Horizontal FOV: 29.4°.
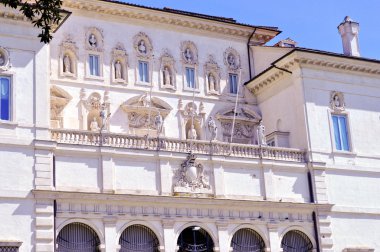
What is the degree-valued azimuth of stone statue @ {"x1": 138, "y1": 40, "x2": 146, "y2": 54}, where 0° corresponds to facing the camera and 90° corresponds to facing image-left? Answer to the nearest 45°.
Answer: approximately 45°
